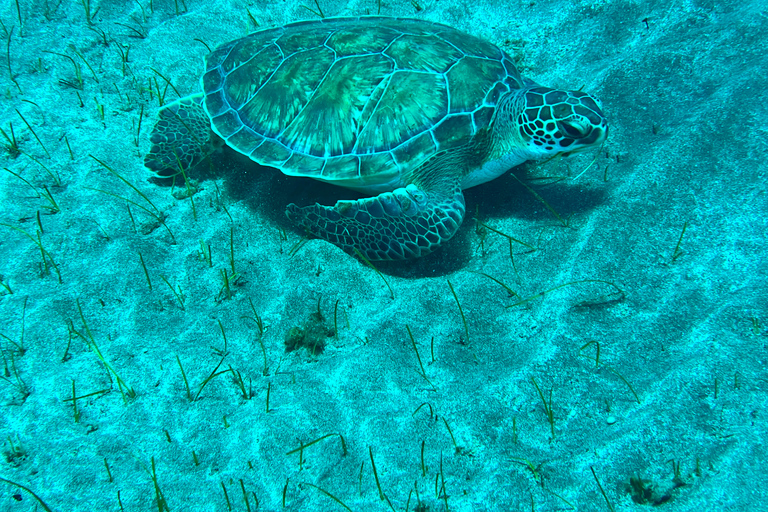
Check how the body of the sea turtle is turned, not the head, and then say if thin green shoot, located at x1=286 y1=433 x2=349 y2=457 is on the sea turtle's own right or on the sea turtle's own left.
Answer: on the sea turtle's own right

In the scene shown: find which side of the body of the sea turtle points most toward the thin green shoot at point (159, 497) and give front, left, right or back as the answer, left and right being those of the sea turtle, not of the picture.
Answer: right

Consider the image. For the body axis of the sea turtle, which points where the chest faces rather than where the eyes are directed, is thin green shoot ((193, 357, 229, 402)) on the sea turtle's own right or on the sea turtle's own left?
on the sea turtle's own right

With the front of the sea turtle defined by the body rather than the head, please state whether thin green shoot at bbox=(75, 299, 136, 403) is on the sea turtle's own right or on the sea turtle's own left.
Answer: on the sea turtle's own right

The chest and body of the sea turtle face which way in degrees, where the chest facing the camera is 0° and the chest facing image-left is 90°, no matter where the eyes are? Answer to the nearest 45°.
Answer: approximately 270°

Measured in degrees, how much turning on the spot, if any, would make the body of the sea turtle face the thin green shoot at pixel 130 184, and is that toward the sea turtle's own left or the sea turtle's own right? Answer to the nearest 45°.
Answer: approximately 180°

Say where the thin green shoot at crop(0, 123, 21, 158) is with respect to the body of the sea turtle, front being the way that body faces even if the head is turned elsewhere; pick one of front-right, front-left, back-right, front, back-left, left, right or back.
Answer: back
